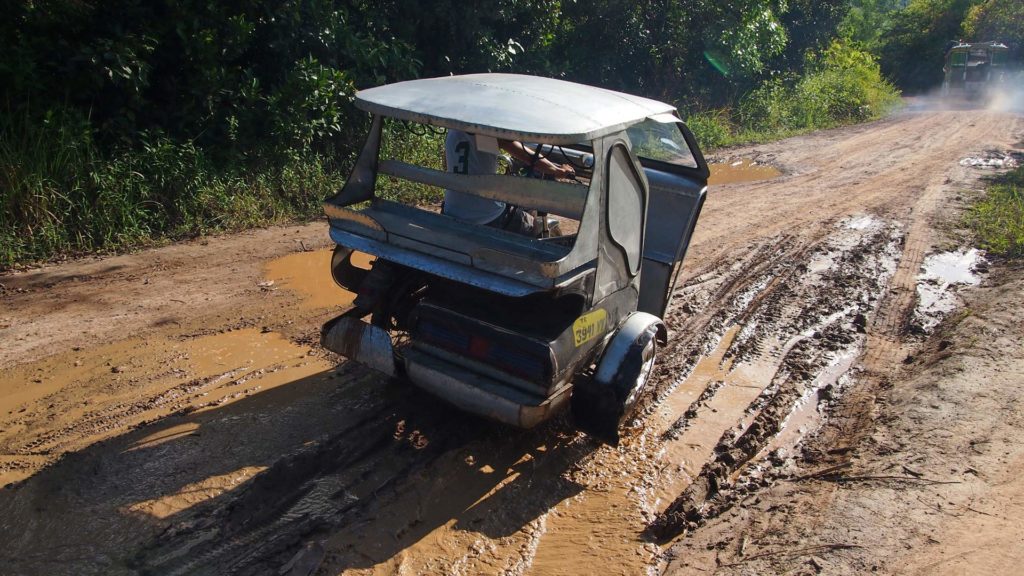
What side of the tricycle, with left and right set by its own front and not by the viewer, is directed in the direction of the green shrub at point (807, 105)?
front

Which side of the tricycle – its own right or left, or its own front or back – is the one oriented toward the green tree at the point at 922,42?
front

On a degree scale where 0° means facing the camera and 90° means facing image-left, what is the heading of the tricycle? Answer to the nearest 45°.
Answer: approximately 225°

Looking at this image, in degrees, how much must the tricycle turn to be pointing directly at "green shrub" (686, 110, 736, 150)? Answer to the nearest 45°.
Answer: approximately 45° to its left

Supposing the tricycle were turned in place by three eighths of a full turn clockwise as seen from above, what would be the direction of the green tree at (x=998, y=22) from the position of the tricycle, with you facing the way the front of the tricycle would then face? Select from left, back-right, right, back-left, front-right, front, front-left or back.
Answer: back-left
